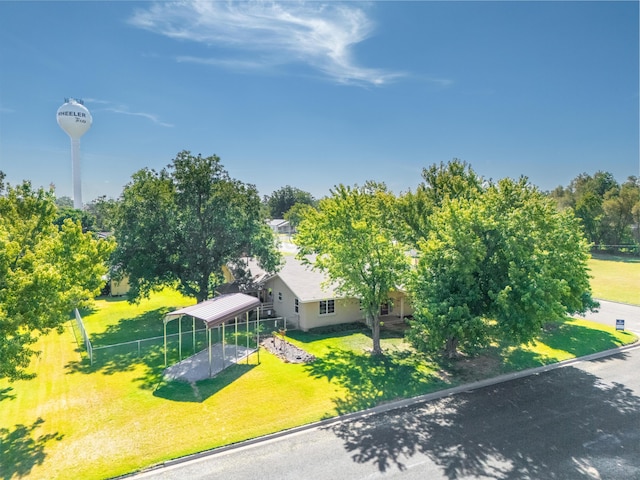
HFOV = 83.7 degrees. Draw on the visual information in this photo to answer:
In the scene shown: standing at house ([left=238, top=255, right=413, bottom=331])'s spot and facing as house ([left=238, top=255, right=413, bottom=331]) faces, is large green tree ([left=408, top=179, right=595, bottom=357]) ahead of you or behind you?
ahead

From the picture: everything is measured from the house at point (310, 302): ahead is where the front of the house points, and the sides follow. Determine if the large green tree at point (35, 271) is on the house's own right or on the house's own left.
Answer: on the house's own right

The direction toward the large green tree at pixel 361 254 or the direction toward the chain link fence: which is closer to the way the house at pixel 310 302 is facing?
the large green tree

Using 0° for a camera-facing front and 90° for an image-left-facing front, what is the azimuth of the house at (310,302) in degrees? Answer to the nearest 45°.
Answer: approximately 315°

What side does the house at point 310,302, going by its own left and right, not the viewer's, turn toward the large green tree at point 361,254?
front
